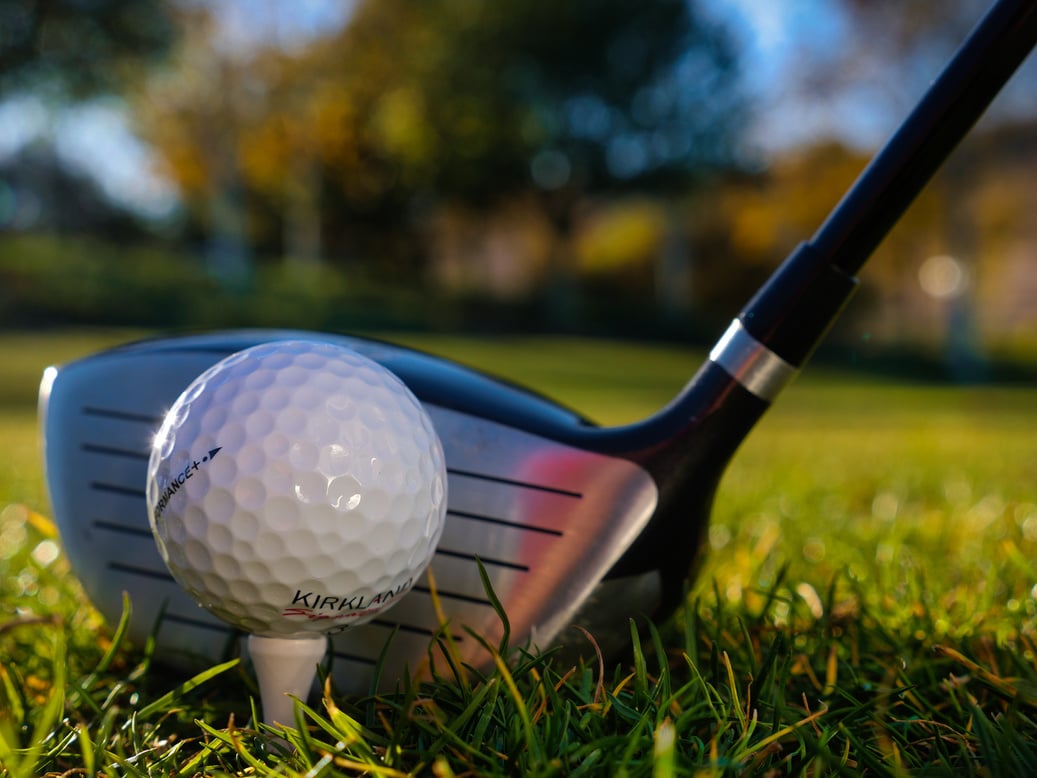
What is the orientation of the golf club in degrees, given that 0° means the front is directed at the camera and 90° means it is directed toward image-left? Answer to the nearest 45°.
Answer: approximately 0°
